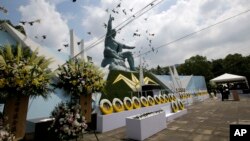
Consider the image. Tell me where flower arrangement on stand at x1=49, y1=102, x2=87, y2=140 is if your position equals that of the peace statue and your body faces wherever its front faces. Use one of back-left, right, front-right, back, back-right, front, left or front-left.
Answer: front-right

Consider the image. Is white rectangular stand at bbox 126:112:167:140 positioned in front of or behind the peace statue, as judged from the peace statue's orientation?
in front

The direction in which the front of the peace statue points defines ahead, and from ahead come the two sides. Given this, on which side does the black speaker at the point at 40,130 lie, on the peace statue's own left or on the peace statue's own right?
on the peace statue's own right

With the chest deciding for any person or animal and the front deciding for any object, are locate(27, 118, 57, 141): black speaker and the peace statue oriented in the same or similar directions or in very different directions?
same or similar directions

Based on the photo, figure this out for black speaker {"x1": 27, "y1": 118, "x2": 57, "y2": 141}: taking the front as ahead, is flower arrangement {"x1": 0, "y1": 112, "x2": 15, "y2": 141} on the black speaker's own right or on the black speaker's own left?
on the black speaker's own right

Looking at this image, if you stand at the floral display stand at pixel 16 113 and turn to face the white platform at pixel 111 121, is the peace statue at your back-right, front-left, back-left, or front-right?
front-left

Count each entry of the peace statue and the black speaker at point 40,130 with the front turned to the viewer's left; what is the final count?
0

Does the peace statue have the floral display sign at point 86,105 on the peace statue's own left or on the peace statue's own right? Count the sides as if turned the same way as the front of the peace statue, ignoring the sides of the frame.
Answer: on the peace statue's own right

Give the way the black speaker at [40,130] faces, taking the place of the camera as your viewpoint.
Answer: facing the viewer and to the right of the viewer
